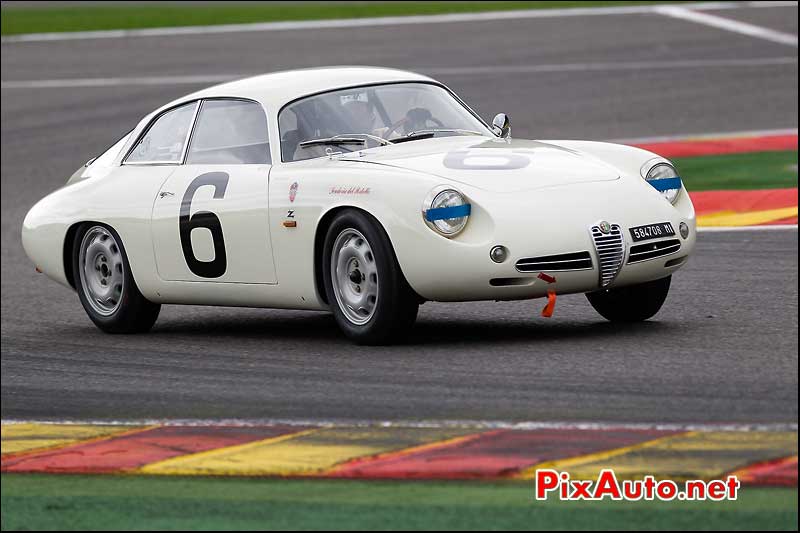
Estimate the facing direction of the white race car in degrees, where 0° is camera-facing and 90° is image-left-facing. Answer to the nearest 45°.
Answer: approximately 315°
